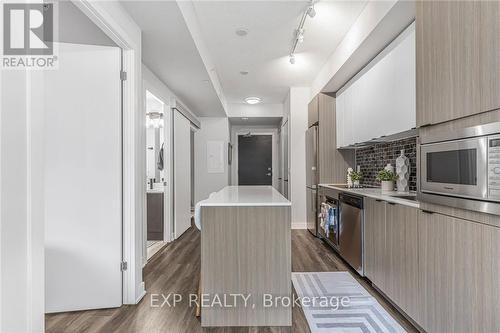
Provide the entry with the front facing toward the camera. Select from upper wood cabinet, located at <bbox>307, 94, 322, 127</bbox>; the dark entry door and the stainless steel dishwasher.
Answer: the dark entry door

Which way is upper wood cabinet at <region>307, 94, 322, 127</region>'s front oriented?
to the viewer's left

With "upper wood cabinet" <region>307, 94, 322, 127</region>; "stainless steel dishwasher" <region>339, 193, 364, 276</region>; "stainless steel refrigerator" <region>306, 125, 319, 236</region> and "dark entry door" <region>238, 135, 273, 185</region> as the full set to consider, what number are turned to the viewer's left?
3

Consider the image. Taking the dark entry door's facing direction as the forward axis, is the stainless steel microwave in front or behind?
in front

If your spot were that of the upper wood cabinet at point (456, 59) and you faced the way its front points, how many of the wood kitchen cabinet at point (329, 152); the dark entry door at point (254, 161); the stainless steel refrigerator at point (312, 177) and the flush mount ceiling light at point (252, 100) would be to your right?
4

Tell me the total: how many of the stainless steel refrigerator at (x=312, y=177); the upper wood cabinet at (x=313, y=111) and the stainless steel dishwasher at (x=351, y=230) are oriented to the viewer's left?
3

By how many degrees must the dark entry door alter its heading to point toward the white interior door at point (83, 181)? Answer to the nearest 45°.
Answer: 0° — it already faces it

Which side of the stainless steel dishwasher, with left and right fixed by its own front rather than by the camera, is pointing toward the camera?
left

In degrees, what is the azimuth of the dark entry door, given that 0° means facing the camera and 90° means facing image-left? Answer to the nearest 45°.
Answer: approximately 0°

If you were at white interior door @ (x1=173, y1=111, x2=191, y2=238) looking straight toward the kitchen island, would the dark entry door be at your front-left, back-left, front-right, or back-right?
back-left

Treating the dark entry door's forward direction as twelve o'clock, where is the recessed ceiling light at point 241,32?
The recessed ceiling light is roughly at 12 o'clock from the dark entry door.

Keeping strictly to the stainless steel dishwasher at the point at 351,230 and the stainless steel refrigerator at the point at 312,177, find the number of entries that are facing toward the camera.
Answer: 0
